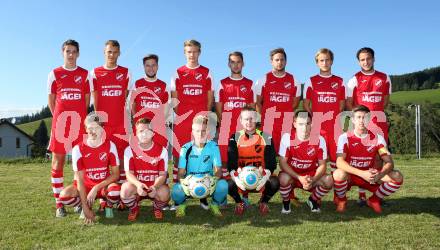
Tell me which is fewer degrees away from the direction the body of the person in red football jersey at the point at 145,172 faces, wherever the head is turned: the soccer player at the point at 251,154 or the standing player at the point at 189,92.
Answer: the soccer player

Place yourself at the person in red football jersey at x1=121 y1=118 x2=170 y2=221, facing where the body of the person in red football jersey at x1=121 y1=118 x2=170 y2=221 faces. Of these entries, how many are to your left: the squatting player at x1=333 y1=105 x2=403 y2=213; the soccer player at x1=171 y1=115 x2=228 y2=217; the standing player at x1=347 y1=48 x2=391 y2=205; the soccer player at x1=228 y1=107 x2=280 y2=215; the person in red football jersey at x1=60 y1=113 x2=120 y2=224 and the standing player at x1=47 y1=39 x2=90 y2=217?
4

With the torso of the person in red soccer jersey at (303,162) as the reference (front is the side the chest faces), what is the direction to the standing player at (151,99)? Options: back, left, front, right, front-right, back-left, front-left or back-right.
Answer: right

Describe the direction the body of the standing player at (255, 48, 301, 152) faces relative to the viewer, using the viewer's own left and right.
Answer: facing the viewer

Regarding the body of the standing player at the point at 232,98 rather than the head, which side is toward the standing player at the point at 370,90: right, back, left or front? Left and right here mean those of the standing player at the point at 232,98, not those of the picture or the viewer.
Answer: left

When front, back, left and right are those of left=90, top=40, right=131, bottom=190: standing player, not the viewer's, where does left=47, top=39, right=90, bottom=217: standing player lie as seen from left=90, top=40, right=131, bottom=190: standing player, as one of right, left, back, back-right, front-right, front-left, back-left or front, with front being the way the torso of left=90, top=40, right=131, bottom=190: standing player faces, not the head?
right

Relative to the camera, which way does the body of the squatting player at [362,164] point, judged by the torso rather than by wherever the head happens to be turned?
toward the camera

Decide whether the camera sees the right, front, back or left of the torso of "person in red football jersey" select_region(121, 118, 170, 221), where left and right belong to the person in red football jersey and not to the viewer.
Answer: front

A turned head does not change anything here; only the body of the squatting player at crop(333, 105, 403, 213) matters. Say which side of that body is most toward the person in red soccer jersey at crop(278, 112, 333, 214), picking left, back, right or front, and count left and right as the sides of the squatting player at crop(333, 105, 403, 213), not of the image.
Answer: right

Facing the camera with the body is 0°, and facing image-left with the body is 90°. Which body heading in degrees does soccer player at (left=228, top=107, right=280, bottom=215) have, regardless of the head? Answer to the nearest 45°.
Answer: approximately 0°

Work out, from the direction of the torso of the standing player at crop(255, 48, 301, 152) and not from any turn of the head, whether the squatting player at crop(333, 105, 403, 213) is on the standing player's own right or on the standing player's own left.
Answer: on the standing player's own left

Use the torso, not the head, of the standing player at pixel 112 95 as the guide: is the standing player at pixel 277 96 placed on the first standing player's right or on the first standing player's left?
on the first standing player's left

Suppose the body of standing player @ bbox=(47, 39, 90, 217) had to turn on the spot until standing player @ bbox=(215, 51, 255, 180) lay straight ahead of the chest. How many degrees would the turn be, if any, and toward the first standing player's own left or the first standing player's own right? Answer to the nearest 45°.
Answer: approximately 90° to the first standing player's own left

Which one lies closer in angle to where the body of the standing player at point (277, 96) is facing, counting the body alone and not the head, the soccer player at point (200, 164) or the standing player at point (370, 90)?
the soccer player
